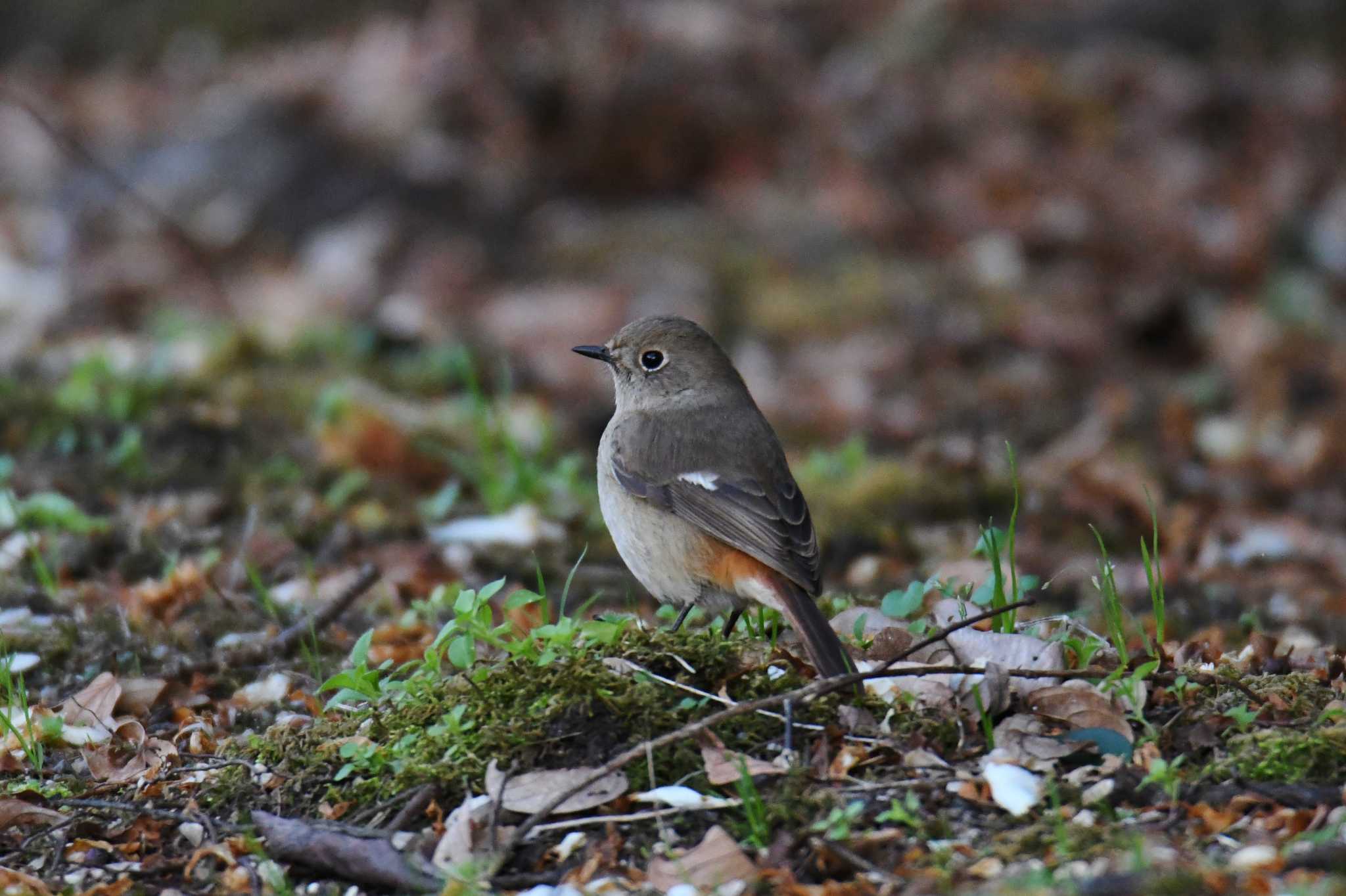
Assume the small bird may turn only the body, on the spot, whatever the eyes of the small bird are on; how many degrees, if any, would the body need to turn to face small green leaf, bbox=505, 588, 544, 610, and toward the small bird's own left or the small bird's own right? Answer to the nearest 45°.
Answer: approximately 45° to the small bird's own left

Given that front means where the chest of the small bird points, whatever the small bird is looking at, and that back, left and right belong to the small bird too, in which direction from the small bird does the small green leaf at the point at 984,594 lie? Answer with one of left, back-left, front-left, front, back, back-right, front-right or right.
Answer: back

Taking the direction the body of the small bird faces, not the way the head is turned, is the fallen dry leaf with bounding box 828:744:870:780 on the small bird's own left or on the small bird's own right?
on the small bird's own left

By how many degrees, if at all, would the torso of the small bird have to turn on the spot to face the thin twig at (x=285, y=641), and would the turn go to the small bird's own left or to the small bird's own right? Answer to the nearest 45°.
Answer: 0° — it already faces it

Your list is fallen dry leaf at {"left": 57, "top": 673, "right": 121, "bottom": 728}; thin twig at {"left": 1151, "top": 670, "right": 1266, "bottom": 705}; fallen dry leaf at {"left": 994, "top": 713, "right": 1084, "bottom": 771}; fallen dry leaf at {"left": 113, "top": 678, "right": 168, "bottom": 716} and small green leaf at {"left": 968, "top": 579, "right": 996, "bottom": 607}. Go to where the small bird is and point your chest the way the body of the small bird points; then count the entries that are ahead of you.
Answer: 2

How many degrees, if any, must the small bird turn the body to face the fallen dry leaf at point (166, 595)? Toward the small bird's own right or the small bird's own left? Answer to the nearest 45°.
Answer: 0° — it already faces it

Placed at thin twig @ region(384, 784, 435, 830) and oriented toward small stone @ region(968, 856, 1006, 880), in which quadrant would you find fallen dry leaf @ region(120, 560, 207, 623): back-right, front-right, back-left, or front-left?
back-left

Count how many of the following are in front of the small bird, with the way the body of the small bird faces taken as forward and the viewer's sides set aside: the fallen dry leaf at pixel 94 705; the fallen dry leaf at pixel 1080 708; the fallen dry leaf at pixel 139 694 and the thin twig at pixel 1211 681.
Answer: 2

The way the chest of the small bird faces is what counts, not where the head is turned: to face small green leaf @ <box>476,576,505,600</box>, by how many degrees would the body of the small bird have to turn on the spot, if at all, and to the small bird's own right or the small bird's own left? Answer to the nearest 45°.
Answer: approximately 45° to the small bird's own left

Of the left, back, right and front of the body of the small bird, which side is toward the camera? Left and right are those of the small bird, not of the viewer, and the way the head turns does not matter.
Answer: left

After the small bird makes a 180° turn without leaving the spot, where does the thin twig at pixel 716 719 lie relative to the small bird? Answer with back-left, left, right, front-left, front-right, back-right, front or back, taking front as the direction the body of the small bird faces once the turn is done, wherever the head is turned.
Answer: right

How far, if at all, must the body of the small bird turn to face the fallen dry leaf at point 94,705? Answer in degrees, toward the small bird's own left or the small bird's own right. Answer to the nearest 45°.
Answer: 0° — it already faces it
